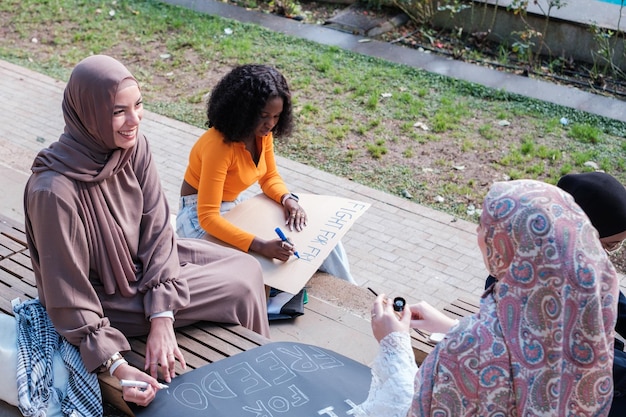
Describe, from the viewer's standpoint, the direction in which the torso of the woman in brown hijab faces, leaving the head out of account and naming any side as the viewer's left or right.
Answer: facing the viewer and to the right of the viewer

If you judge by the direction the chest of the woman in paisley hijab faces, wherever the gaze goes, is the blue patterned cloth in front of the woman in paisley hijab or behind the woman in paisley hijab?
in front

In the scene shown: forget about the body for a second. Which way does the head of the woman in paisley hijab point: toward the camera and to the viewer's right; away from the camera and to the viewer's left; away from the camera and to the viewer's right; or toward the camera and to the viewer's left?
away from the camera and to the viewer's left

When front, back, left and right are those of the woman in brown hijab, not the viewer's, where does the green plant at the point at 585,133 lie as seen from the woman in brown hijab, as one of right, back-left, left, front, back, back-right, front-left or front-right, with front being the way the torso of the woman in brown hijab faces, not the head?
left

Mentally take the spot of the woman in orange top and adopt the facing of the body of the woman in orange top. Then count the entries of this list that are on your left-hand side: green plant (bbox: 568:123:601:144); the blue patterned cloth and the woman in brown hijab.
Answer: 1

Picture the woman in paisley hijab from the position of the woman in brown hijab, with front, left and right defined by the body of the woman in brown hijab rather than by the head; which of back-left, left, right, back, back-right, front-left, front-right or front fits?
front

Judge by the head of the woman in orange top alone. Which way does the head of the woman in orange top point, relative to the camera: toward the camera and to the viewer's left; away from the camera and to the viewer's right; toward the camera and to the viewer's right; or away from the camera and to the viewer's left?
toward the camera and to the viewer's right

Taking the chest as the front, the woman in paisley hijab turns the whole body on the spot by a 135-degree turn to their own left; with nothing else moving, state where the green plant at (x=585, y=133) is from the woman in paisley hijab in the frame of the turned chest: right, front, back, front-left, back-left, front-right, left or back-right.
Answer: back

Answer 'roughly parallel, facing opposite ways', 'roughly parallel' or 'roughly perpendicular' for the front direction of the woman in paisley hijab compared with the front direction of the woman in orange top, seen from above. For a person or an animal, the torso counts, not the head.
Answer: roughly parallel, facing opposite ways

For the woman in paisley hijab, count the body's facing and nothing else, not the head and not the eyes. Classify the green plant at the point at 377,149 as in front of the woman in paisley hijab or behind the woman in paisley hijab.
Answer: in front

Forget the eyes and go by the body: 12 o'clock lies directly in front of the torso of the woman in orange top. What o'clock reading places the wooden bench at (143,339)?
The wooden bench is roughly at 2 o'clock from the woman in orange top.

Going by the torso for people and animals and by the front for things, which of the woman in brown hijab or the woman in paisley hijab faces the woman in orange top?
the woman in paisley hijab

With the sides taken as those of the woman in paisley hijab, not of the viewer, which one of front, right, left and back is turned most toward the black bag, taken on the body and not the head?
front

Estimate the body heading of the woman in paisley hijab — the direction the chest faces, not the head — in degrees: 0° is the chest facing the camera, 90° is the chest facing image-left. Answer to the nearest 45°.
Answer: approximately 135°

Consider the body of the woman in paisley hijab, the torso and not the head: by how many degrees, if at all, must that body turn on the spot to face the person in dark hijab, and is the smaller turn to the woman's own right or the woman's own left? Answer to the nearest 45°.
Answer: approximately 45° to the woman's own right

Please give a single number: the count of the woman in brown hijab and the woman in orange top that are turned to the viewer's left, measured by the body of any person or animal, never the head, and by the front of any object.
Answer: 0

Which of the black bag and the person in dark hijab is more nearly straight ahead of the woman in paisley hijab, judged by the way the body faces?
the black bag
